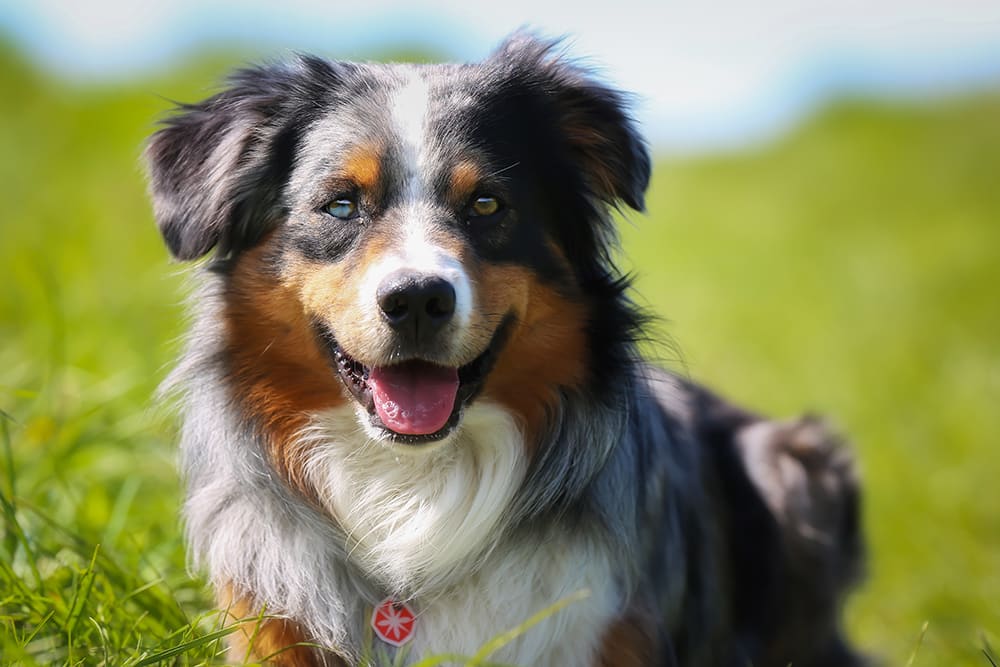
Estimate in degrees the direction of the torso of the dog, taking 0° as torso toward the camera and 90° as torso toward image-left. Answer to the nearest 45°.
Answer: approximately 45°
